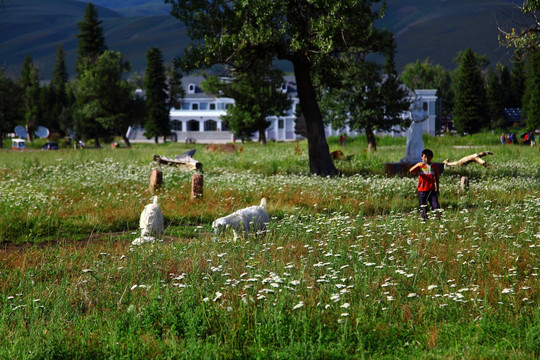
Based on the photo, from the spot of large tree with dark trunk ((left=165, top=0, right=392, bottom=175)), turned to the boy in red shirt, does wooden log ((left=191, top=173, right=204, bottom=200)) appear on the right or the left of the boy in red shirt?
right

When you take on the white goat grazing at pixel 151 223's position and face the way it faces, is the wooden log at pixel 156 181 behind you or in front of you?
behind

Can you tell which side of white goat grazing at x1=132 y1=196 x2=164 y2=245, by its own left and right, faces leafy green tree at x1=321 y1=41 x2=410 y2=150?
back

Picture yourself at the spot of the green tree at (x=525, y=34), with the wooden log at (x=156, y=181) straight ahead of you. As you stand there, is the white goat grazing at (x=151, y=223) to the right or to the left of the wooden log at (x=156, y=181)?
left

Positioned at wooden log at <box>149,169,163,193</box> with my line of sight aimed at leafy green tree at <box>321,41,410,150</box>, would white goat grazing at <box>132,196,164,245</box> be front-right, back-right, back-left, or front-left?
back-right

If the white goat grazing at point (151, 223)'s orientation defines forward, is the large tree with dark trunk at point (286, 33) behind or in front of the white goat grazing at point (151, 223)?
behind

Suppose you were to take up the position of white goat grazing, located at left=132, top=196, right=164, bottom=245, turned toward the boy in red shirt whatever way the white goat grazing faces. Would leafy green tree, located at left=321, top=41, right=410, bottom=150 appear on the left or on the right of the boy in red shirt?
left

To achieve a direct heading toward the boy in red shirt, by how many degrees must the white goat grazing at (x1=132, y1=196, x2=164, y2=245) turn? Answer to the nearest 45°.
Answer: approximately 135° to its left
